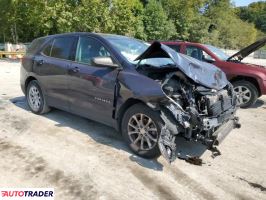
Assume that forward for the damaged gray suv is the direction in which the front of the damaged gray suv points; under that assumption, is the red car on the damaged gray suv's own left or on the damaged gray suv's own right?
on the damaged gray suv's own left

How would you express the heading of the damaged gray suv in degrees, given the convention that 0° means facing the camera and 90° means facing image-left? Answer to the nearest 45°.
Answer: approximately 315°
